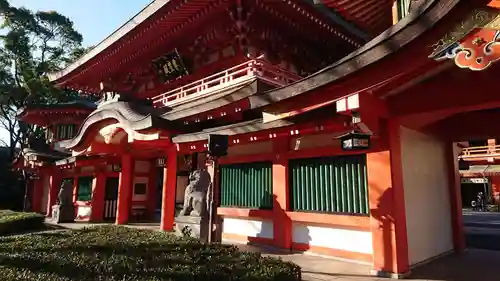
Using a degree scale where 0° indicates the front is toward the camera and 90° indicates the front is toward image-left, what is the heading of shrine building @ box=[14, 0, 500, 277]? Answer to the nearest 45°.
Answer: approximately 45°

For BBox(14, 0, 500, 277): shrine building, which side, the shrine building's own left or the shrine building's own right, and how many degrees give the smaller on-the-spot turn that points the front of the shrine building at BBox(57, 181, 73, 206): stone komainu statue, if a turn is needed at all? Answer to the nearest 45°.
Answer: approximately 90° to the shrine building's own right

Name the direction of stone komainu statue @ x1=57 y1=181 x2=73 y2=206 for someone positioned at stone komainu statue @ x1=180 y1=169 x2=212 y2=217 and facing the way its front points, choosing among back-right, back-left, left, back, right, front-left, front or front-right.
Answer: right

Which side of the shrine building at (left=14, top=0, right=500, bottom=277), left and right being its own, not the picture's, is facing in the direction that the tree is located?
right

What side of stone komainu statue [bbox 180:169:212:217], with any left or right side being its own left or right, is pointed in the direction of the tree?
right

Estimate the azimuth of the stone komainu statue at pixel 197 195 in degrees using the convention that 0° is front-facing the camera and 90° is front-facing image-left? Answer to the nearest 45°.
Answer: approximately 45°

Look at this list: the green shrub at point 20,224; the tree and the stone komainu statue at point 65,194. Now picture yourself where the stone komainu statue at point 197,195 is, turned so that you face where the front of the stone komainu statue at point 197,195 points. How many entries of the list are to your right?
3

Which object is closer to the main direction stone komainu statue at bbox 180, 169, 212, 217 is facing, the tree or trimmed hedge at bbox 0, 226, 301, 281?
the trimmed hedge
